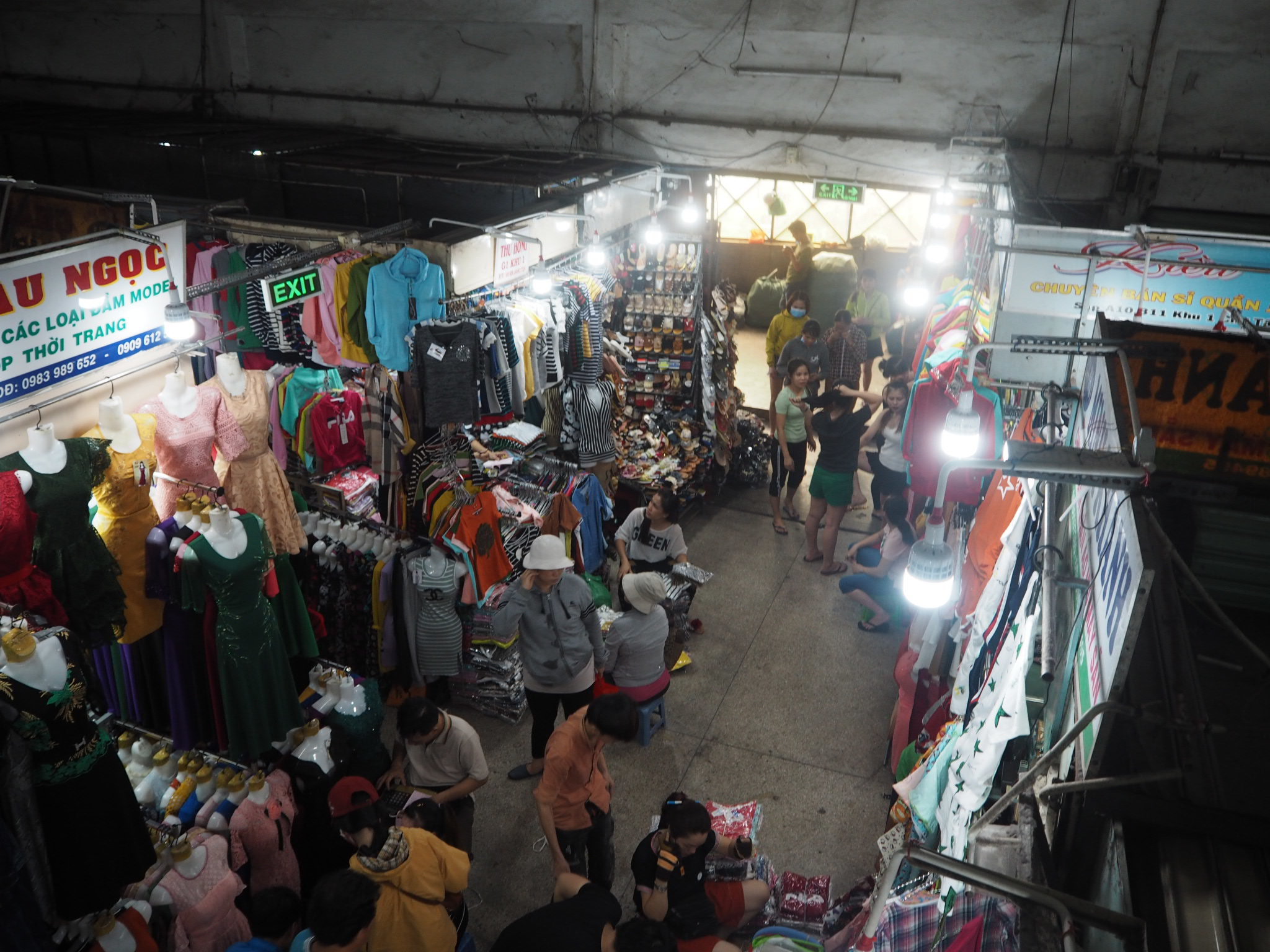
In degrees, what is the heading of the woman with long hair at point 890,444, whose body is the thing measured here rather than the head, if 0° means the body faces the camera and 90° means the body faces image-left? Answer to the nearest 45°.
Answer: approximately 45°

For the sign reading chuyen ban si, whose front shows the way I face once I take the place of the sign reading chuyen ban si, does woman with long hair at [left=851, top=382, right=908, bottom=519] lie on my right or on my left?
on my right

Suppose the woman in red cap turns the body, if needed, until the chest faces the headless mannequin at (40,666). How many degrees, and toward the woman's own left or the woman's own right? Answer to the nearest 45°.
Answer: approximately 45° to the woman's own left

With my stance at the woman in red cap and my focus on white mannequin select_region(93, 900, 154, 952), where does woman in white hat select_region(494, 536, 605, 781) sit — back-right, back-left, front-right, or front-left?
back-right

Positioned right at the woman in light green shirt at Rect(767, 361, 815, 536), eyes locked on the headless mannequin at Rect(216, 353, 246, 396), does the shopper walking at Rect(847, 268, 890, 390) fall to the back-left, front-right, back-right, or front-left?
back-right

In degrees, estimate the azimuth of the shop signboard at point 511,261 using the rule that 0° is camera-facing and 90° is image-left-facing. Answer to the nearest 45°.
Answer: approximately 315°

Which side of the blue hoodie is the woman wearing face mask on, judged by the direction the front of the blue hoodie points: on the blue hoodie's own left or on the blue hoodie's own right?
on the blue hoodie's own left

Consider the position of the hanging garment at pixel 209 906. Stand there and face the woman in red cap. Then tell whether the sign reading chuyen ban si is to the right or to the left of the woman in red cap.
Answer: left

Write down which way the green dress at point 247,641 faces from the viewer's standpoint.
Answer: facing the viewer and to the right of the viewer

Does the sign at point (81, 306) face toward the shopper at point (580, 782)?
yes

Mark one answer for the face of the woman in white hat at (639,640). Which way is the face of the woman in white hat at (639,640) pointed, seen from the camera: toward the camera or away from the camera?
away from the camera

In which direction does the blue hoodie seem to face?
toward the camera

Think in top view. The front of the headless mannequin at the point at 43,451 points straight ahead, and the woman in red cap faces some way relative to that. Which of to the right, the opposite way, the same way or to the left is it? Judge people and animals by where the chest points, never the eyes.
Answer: the opposite way

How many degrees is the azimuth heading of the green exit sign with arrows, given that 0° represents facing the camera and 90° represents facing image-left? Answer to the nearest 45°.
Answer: approximately 0°

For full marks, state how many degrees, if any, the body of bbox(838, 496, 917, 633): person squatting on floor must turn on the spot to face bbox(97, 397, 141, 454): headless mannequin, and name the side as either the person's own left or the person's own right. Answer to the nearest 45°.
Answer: approximately 45° to the person's own left

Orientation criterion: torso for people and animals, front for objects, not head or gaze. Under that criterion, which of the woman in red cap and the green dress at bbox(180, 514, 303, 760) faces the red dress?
the woman in red cap

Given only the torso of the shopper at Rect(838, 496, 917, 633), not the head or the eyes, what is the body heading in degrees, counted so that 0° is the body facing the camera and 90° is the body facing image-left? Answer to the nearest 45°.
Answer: approximately 90°

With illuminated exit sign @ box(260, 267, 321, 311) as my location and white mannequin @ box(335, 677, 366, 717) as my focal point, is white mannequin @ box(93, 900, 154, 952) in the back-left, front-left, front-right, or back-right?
front-right
